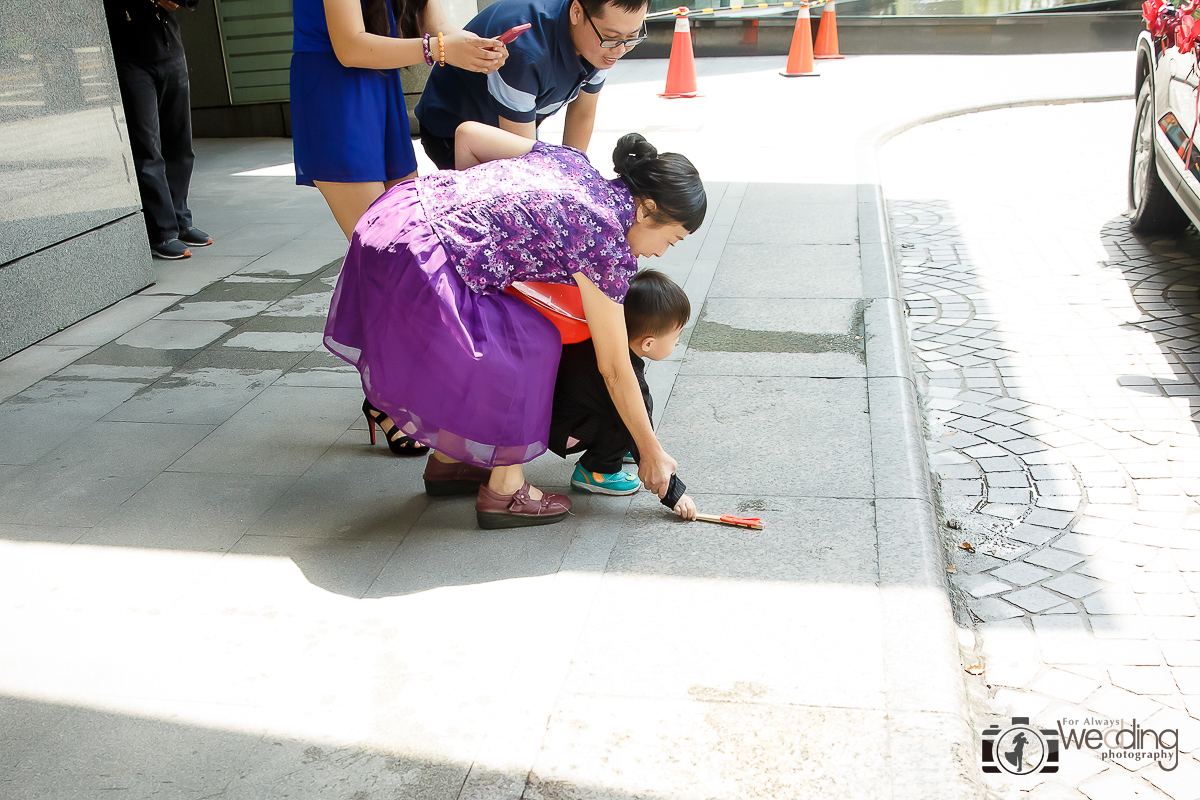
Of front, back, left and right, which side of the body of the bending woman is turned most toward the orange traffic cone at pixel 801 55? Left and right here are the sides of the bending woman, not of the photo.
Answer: left

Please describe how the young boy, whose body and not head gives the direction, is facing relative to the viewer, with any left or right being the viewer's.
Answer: facing to the right of the viewer

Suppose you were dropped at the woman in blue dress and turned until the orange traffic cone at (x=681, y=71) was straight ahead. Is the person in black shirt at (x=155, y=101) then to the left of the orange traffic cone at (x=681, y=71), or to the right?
left

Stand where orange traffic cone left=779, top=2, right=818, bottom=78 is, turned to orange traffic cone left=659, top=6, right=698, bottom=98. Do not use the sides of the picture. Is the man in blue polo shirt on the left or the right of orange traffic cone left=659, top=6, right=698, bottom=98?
left

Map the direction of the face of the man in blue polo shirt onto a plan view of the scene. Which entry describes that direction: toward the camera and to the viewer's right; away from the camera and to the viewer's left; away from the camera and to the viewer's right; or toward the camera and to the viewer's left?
toward the camera and to the viewer's right

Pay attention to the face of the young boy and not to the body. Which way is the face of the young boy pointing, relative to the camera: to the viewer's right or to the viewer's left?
to the viewer's right

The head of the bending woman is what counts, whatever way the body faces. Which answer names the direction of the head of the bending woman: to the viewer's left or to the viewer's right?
to the viewer's right

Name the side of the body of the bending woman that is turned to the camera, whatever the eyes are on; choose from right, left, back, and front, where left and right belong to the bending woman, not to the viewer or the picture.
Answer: right

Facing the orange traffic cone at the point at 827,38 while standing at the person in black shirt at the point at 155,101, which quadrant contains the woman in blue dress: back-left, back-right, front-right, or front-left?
back-right

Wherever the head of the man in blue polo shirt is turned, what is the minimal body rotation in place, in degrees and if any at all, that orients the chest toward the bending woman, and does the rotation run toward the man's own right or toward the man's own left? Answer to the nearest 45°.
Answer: approximately 45° to the man's own right
